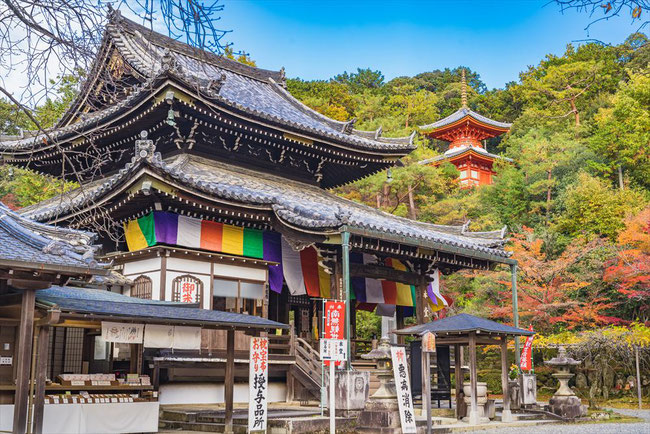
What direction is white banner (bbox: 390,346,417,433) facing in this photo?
toward the camera

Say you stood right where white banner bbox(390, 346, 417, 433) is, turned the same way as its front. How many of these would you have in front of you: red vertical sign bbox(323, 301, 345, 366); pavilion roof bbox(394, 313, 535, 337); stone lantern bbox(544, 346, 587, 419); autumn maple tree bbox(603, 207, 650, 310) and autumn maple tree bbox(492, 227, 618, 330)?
0

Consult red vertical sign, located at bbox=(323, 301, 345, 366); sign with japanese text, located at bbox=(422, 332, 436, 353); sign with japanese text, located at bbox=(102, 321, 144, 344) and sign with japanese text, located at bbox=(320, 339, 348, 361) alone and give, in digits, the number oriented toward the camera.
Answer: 4

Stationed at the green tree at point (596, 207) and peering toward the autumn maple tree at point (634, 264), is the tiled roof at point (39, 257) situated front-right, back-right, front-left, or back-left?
front-right

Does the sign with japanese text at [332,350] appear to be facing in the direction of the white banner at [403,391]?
no

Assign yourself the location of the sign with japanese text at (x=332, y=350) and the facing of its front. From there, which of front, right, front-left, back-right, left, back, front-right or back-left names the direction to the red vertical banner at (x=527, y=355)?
back-left

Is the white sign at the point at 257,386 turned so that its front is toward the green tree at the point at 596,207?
no

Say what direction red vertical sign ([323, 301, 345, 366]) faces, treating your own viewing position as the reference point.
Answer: facing the viewer

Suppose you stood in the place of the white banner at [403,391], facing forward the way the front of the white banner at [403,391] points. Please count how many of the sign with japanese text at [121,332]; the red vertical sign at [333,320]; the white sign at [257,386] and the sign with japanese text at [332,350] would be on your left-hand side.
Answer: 0

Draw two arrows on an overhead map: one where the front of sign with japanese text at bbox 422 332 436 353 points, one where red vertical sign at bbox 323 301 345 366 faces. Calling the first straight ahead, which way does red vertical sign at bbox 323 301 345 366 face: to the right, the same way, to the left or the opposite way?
the same way

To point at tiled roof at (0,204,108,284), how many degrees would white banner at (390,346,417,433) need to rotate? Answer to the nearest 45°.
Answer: approximately 45° to its right

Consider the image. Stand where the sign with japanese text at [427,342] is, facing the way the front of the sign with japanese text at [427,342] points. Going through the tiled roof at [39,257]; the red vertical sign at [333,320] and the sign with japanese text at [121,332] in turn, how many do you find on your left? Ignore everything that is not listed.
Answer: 0

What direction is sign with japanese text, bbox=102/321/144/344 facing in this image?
toward the camera

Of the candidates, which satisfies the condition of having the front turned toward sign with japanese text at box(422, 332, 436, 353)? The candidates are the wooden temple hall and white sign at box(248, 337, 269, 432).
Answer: the wooden temple hall

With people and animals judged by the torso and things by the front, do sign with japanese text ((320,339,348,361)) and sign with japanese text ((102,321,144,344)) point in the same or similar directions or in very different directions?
same or similar directions

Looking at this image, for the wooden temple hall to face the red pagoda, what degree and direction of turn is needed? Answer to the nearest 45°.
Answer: approximately 90° to its left
